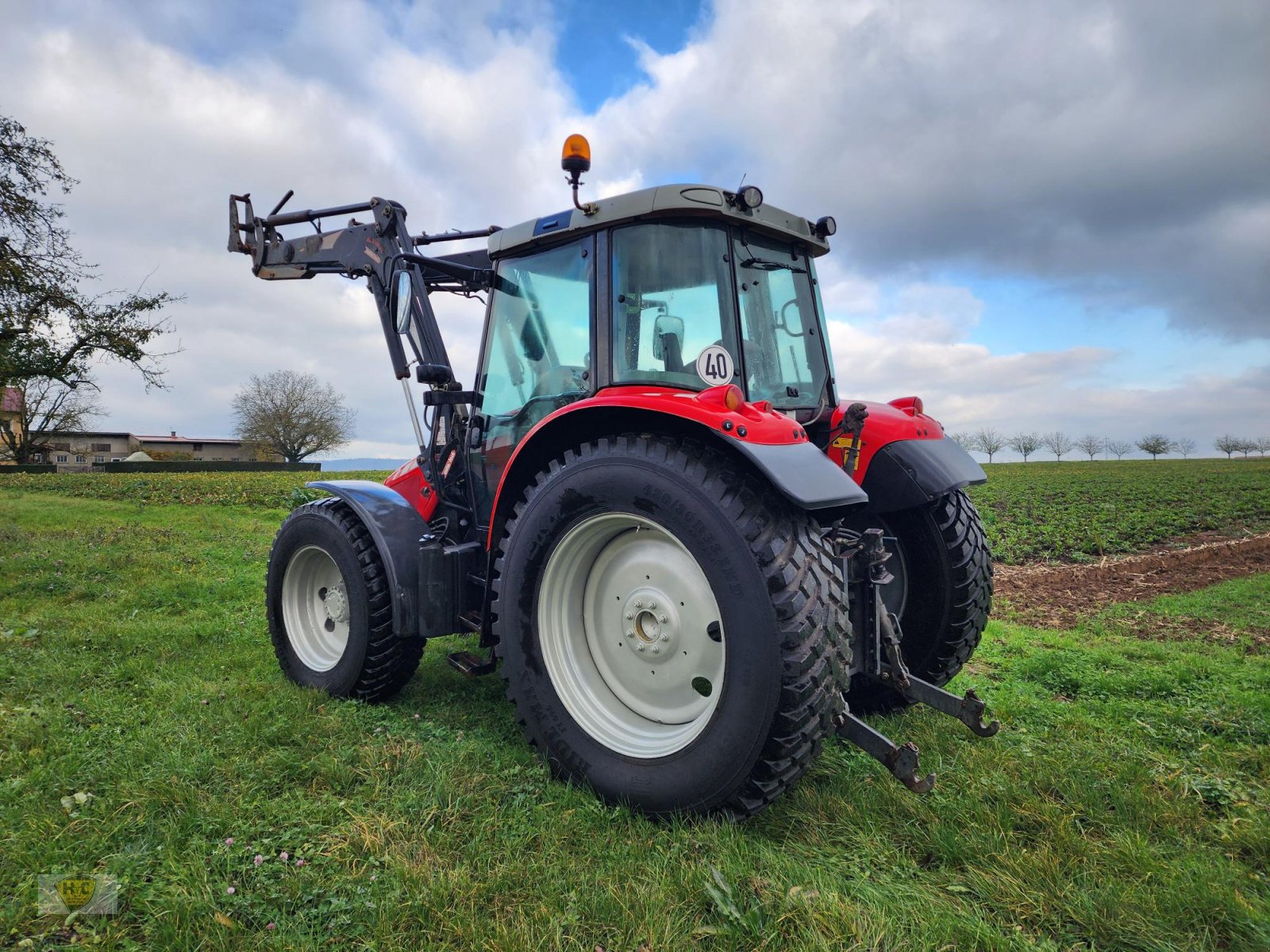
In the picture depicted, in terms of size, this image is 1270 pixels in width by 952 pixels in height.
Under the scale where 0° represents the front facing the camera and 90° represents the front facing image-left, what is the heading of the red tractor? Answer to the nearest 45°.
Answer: approximately 135°
